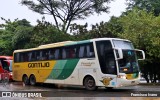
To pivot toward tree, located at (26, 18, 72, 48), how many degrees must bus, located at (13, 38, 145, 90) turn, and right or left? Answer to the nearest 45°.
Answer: approximately 135° to its left

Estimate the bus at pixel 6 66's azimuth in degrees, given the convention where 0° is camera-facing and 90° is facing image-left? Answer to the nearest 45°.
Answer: approximately 315°

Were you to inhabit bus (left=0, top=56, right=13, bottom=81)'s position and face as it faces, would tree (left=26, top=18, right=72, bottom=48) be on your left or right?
on your left

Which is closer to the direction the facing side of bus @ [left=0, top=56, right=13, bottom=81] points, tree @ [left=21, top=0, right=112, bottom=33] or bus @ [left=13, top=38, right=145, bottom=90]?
the bus

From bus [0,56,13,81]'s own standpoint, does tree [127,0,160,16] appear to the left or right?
on its left

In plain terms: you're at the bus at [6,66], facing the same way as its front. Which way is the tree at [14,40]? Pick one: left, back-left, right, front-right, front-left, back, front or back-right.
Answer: back-left

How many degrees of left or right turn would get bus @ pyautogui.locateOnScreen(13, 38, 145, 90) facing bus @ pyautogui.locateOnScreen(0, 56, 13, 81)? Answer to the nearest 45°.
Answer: approximately 180°

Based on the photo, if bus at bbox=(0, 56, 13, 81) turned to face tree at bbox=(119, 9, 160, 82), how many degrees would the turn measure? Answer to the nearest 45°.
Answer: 0° — it already faces it

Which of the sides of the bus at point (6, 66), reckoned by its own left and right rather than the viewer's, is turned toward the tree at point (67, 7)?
left

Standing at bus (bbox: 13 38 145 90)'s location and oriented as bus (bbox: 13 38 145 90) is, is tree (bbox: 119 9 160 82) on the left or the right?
on its left

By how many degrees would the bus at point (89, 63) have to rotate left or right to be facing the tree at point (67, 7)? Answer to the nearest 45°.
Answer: approximately 135° to its left
